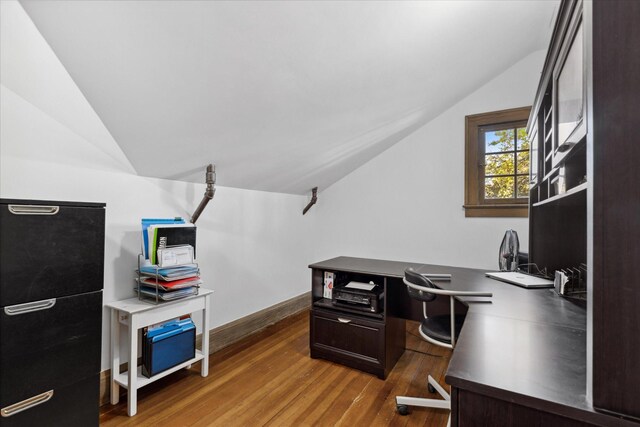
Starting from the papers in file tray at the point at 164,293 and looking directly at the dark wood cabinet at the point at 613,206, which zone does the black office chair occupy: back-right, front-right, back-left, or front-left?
front-left

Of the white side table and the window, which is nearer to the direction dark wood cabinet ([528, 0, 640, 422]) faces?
the white side table

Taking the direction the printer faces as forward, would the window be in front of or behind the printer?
behind

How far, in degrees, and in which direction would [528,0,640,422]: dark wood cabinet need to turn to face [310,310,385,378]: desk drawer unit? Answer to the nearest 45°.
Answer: approximately 45° to its right

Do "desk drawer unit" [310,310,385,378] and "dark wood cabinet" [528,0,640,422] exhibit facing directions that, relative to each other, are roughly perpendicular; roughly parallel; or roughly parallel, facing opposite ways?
roughly perpendicular

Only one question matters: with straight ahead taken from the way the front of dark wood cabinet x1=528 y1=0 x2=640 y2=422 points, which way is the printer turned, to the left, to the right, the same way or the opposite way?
to the left

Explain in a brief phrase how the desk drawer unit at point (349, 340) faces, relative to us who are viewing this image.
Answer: facing the viewer and to the left of the viewer

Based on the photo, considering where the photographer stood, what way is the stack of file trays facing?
facing the viewer and to the right of the viewer

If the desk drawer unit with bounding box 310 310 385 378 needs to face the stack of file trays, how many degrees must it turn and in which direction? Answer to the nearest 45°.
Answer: approximately 45° to its right

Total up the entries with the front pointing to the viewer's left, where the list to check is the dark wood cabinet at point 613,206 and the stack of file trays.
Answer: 1

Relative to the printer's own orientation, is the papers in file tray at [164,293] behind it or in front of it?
in front

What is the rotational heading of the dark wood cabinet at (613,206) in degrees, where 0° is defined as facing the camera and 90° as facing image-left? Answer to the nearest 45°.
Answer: approximately 90°
